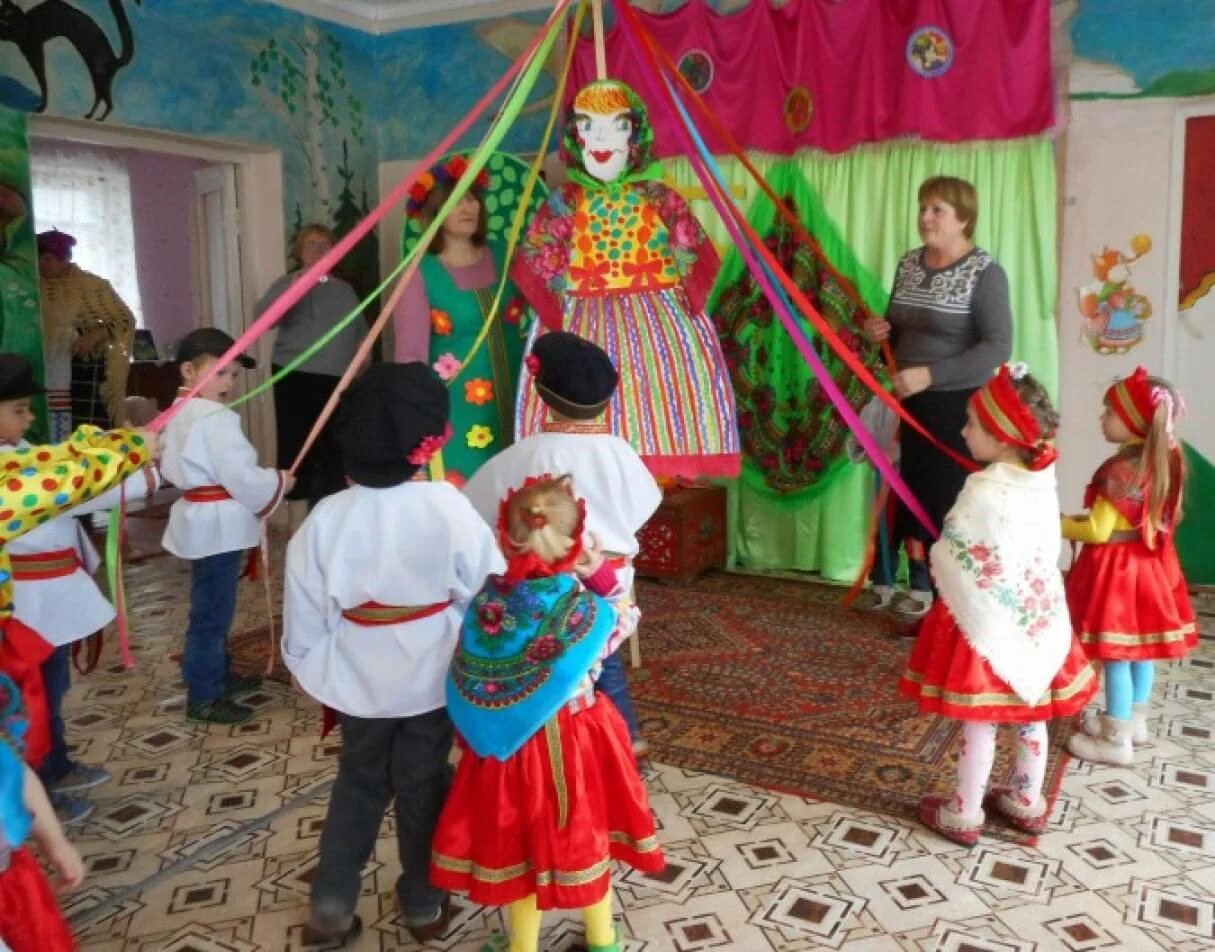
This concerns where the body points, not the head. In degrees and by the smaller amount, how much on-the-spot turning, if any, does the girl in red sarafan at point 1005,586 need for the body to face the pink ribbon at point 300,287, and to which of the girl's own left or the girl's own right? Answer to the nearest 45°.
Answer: approximately 45° to the girl's own left

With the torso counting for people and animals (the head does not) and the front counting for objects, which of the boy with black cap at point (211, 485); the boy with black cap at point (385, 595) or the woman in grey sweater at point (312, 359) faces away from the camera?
the boy with black cap at point (385, 595)

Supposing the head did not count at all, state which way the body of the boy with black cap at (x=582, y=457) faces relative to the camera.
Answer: away from the camera

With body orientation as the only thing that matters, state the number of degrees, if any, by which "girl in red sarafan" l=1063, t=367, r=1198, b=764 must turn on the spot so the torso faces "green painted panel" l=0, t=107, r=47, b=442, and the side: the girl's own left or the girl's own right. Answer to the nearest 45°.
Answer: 0° — they already face it

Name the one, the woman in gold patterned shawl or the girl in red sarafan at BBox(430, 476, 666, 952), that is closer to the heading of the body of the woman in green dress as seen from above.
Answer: the girl in red sarafan

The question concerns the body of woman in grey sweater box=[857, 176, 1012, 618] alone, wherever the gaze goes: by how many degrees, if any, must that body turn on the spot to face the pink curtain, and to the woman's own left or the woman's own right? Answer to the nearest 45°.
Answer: approximately 135° to the woman's own right

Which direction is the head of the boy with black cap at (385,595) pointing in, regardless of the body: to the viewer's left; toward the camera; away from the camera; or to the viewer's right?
away from the camera

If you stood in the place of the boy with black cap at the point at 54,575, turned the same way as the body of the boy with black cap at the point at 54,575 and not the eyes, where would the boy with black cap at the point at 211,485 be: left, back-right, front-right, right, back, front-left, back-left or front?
front-left

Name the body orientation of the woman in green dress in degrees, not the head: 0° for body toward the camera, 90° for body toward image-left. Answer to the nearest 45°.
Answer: approximately 315°

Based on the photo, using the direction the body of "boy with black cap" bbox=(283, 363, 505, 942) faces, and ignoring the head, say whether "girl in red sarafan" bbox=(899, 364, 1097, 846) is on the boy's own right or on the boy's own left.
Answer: on the boy's own right

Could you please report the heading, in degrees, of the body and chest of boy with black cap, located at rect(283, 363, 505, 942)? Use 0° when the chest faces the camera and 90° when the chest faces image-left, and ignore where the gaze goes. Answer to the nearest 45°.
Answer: approximately 180°

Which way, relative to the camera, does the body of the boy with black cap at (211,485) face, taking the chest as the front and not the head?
to the viewer's right

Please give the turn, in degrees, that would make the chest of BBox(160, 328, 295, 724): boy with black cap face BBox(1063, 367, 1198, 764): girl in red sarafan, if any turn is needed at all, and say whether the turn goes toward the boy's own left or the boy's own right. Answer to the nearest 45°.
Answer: approximately 45° to the boy's own right
